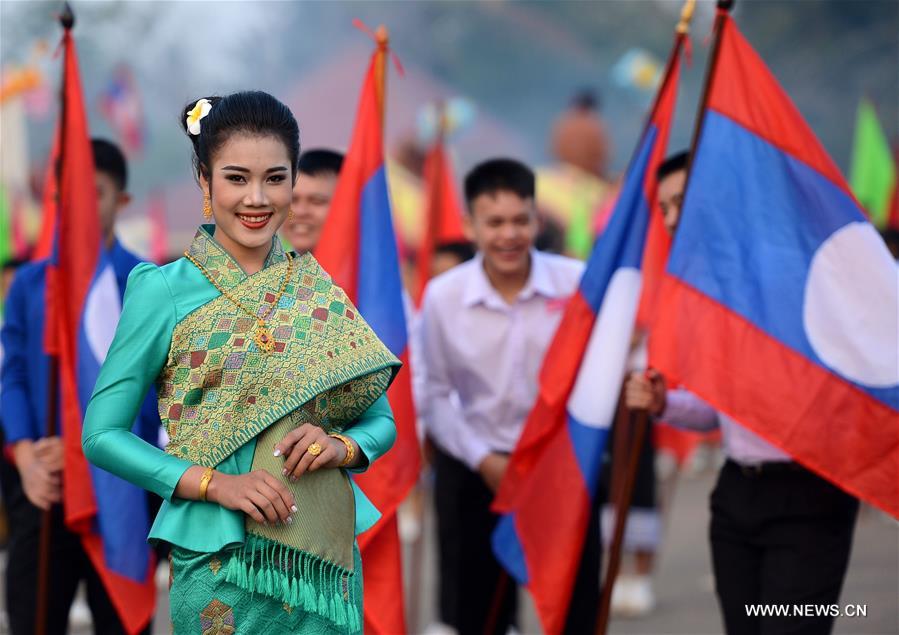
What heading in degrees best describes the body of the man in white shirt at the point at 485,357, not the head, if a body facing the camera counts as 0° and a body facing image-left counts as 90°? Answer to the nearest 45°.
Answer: approximately 0°

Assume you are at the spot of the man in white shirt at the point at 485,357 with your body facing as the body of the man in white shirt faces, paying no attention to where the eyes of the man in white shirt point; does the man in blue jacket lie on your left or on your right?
on your right

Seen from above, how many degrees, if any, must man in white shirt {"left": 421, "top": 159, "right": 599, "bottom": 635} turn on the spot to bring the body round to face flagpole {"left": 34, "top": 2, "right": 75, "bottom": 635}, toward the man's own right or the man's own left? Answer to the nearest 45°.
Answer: approximately 45° to the man's own right

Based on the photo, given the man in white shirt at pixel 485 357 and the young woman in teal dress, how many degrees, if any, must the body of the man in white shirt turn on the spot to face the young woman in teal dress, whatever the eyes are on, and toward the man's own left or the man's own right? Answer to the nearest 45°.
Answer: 0° — they already face them

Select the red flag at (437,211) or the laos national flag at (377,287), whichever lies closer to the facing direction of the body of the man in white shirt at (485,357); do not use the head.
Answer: the laos national flag

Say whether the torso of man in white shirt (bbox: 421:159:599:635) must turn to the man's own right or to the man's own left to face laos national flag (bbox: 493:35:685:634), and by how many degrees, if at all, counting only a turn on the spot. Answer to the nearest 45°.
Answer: approximately 45° to the man's own left

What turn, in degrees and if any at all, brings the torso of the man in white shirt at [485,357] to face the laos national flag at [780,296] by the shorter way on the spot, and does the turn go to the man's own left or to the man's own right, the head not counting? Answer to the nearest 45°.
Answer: approximately 45° to the man's own left

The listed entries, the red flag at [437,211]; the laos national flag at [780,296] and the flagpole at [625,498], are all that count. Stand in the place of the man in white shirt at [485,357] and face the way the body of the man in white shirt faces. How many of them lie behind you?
1
